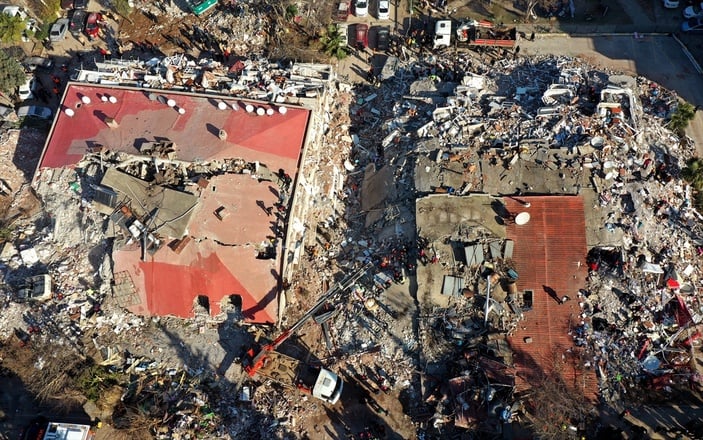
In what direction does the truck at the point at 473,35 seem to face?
to the viewer's left

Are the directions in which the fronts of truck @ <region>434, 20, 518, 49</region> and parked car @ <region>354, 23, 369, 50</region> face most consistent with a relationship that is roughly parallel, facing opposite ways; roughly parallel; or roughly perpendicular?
roughly perpendicular

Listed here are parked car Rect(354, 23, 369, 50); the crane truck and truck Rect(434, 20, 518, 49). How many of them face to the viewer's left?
1
